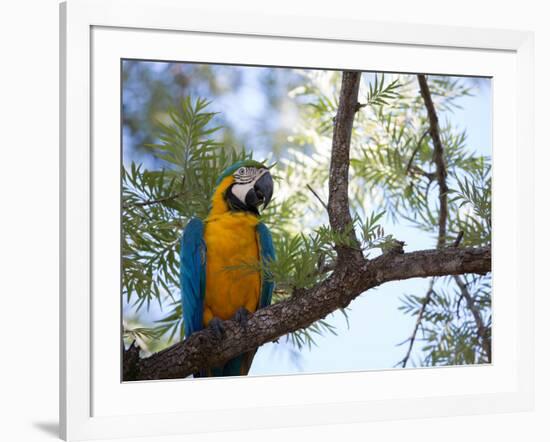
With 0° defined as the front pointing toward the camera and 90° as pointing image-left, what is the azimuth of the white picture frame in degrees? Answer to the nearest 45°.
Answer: approximately 315°
